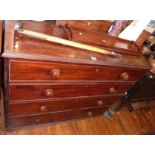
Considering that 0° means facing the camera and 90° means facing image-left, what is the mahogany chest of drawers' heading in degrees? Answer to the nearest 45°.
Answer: approximately 315°
